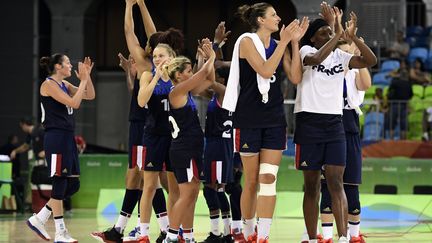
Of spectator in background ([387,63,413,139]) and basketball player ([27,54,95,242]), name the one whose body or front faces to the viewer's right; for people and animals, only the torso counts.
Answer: the basketball player

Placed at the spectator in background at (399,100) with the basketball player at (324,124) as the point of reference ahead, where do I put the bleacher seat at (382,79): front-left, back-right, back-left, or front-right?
back-right

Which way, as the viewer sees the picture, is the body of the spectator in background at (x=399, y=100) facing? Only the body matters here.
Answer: toward the camera

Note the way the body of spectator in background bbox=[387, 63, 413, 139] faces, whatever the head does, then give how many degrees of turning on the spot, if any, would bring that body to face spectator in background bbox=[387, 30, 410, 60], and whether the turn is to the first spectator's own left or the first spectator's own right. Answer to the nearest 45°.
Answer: approximately 180°

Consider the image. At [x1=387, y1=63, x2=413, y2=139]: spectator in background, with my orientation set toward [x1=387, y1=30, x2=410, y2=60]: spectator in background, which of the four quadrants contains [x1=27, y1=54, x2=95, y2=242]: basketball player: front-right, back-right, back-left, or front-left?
back-left

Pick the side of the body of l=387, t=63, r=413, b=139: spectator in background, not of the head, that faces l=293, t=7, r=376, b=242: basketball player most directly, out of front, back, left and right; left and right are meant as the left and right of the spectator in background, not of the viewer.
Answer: front

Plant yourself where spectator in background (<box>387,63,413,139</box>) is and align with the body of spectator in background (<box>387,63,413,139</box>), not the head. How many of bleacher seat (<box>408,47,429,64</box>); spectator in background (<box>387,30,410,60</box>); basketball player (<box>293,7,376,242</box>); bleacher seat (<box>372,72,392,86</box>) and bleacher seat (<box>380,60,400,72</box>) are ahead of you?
1

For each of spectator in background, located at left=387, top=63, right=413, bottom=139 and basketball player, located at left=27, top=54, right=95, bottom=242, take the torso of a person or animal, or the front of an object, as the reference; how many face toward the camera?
1

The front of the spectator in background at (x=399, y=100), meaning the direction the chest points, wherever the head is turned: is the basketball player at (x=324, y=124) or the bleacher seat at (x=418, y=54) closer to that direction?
the basketball player
